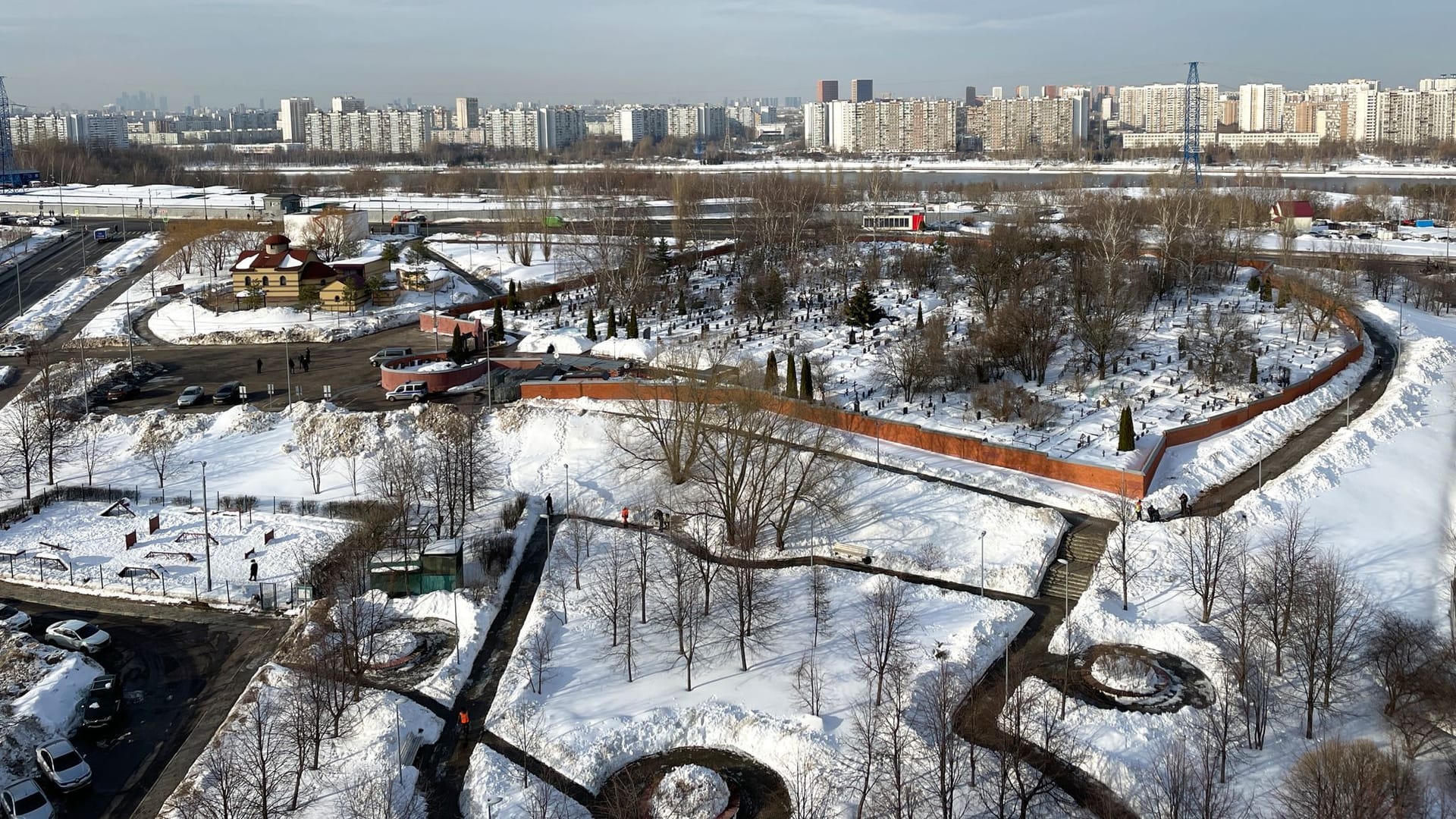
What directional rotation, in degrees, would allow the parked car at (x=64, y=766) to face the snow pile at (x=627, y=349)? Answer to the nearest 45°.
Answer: approximately 90° to its left

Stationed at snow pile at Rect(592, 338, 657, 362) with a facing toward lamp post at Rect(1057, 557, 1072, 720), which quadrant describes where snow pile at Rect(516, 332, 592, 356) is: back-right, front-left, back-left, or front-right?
back-right

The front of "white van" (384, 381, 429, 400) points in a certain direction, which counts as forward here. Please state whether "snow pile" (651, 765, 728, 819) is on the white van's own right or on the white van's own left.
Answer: on the white van's own left

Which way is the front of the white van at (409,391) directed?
to the viewer's left

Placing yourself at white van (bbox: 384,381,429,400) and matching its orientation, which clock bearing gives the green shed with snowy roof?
The green shed with snowy roof is roughly at 9 o'clock from the white van.

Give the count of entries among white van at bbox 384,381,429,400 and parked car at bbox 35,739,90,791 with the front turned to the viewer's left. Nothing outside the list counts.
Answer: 1

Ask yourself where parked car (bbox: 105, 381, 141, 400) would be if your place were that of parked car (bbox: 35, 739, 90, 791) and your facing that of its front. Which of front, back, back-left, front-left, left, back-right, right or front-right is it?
back-left

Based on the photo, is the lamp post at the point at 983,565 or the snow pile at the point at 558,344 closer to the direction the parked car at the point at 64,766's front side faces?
the lamp post

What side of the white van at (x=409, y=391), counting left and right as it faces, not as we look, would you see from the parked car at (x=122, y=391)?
front
